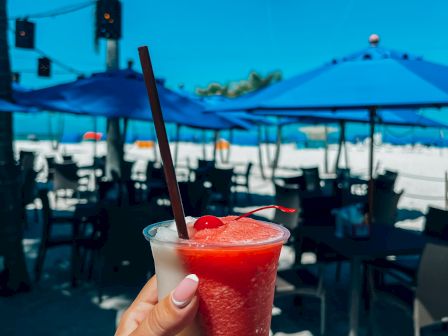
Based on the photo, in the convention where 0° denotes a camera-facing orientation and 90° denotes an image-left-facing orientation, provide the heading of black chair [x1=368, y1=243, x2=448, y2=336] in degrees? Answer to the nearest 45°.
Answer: approximately 135°

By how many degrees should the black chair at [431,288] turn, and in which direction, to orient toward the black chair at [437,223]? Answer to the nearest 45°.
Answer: approximately 45° to its right

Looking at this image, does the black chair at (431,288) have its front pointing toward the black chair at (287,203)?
yes
